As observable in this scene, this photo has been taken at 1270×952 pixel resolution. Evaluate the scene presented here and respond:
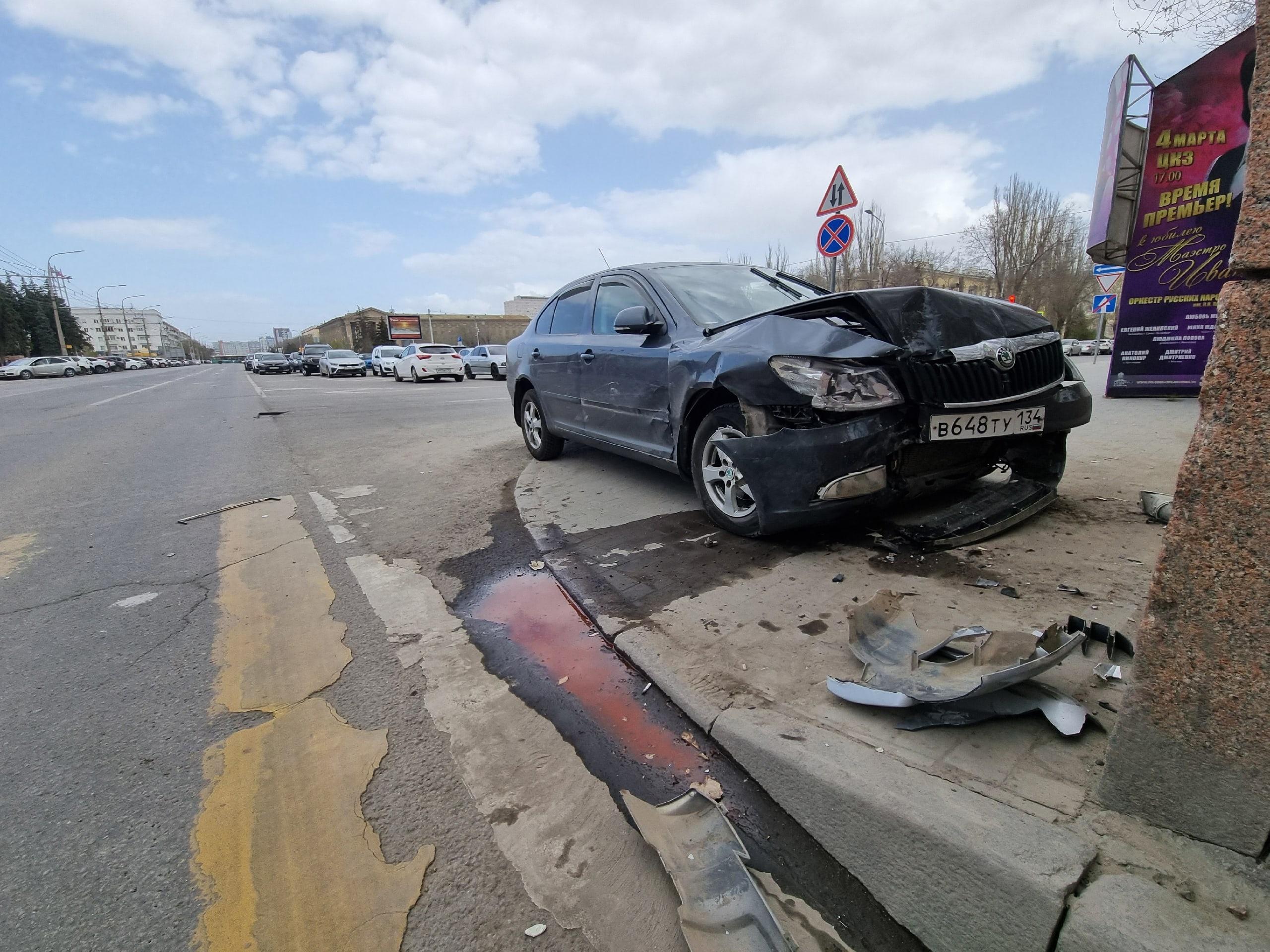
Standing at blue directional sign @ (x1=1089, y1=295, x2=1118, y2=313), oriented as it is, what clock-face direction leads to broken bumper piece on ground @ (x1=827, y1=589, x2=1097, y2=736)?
The broken bumper piece on ground is roughly at 12 o'clock from the blue directional sign.

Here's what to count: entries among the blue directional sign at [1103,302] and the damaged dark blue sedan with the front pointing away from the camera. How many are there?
0

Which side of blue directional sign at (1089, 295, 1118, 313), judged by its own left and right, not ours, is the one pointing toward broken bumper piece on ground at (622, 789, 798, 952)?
front

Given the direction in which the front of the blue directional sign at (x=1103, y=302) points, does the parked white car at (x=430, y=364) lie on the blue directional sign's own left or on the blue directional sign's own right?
on the blue directional sign's own right

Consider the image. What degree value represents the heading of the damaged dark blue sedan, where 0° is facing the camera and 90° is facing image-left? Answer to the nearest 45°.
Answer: approximately 315°

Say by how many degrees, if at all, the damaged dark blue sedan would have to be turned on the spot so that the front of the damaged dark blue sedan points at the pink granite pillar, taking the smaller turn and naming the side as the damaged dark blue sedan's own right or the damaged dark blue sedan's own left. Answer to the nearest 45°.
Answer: approximately 45° to the damaged dark blue sedan's own right

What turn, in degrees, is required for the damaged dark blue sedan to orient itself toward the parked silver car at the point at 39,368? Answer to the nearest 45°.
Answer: approximately 180°

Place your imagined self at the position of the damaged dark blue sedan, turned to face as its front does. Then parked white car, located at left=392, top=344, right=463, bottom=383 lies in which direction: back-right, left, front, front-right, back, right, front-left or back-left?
back

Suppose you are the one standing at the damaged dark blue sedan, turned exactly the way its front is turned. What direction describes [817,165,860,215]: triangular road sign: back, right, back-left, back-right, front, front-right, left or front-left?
back-left

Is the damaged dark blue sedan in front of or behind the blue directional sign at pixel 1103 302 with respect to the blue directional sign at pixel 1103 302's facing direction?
in front

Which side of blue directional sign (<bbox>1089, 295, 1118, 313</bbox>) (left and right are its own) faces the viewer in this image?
front

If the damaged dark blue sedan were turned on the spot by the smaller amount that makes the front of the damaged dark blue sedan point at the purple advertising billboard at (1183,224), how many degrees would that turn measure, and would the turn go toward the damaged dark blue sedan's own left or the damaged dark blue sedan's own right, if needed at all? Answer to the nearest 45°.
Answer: approximately 90° to the damaged dark blue sedan's own left

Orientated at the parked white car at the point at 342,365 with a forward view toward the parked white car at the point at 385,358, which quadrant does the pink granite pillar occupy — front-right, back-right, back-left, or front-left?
front-right

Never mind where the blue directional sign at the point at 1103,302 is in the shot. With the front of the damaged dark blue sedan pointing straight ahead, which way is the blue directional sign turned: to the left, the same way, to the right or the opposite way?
to the right

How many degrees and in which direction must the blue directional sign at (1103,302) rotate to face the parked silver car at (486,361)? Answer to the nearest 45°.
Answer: approximately 90° to its right

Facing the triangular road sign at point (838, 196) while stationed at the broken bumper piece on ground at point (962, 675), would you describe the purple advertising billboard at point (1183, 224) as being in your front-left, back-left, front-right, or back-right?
front-right
